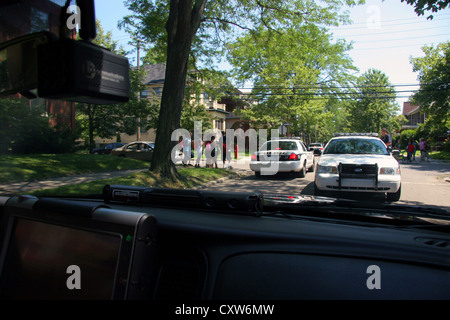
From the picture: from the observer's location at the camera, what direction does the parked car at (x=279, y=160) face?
facing away from the viewer and to the right of the viewer

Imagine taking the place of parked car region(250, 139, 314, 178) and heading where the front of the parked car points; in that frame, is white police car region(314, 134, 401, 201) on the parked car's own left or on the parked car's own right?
on the parked car's own right

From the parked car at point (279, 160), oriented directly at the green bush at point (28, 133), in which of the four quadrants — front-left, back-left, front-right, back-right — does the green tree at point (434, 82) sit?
back-right

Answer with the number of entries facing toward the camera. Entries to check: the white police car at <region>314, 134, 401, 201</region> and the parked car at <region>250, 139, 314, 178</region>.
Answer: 1

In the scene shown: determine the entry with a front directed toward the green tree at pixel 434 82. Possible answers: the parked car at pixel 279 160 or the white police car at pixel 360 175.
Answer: the parked car

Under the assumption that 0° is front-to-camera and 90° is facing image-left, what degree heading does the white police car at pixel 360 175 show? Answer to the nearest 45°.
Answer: approximately 0°

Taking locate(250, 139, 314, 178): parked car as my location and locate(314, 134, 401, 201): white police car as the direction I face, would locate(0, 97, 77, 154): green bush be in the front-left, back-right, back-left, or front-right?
back-right

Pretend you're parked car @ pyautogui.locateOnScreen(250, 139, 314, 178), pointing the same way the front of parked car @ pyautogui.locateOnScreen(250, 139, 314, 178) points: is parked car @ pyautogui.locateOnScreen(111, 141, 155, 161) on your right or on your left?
on your left

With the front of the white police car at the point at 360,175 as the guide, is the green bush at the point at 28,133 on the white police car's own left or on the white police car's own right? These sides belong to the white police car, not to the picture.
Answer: on the white police car's own right

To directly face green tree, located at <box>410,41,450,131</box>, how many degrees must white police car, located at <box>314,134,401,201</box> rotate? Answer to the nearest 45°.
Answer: approximately 180°

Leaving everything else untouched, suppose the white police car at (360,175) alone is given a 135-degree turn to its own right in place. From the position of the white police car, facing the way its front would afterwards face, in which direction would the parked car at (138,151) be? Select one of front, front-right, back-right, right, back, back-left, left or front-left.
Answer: front
